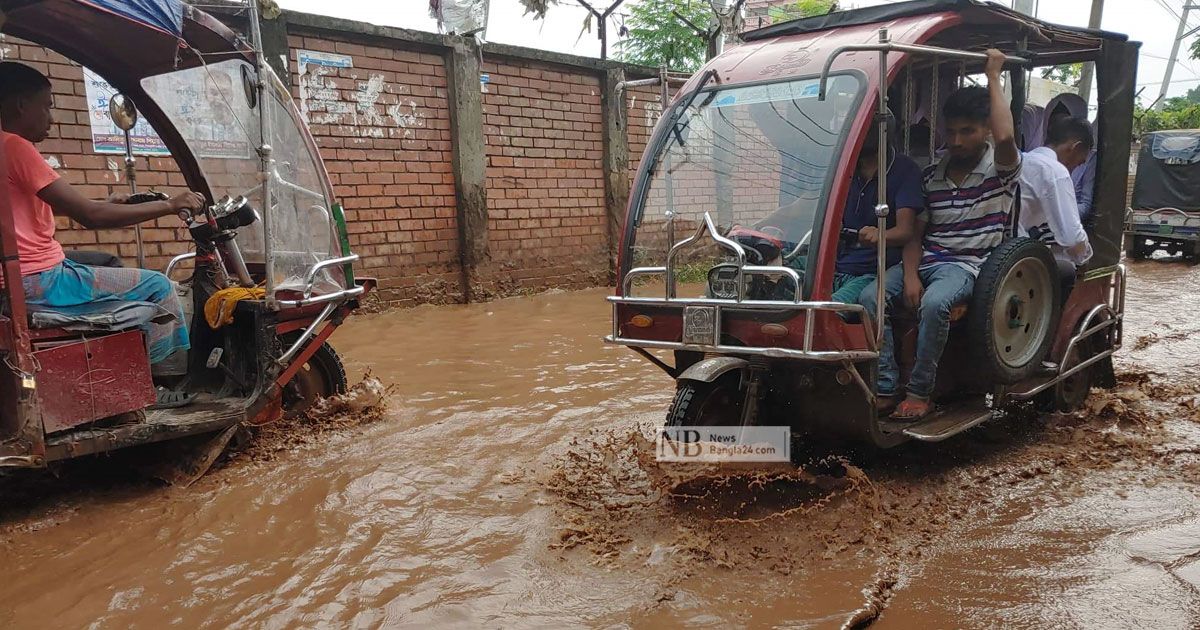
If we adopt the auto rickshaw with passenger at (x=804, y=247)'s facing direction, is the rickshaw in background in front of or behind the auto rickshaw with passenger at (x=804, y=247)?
behind

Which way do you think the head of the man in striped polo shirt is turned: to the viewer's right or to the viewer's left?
to the viewer's left

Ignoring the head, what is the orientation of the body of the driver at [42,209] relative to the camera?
to the viewer's right

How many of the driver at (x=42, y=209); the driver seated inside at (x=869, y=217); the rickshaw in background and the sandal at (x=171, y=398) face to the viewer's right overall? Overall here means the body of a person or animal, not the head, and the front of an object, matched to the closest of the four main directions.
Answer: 2

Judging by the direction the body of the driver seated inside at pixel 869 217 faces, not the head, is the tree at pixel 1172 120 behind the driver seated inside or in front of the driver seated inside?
behind

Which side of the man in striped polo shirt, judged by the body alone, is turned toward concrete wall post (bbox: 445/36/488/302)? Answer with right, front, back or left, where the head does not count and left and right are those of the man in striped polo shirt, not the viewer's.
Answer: right
